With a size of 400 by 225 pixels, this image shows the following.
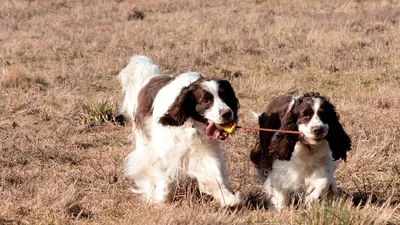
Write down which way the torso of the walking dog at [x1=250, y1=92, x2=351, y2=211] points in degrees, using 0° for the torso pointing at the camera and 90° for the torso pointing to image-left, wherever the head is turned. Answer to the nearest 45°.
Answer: approximately 315°

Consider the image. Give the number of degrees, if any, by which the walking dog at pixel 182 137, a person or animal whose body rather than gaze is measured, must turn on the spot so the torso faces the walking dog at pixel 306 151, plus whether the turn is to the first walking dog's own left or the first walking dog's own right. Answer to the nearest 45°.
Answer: approximately 45° to the first walking dog's own left

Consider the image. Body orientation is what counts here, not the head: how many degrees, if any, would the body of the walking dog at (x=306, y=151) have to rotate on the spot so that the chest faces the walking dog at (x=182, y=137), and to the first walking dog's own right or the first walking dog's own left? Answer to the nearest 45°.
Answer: approximately 135° to the first walking dog's own right
